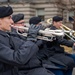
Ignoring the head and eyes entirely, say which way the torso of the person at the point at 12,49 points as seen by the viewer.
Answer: to the viewer's right

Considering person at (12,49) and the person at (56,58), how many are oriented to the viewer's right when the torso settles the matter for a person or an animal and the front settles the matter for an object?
2

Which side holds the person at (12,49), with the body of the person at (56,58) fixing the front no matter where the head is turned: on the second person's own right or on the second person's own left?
on the second person's own right
